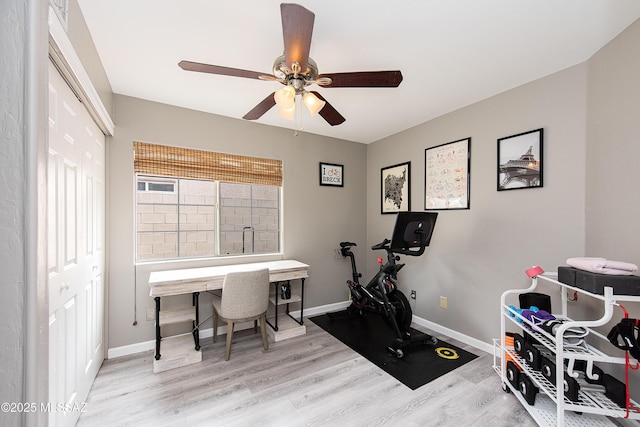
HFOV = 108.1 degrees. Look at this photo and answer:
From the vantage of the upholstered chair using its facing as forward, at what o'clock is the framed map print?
The framed map print is roughly at 4 o'clock from the upholstered chair.

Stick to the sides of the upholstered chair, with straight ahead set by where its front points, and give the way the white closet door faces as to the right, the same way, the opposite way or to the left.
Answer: to the right

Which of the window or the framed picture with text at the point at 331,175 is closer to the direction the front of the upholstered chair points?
the window

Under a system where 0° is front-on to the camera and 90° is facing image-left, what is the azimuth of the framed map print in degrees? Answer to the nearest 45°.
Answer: approximately 45°

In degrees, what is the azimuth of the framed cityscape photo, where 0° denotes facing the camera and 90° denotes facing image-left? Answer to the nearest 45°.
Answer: approximately 45°

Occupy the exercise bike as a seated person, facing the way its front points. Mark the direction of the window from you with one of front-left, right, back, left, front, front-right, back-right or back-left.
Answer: back-right

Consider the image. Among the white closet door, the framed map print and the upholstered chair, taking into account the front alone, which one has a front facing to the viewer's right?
the white closet door

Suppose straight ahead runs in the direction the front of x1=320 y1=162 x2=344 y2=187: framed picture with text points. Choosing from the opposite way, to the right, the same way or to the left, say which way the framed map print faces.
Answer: to the right

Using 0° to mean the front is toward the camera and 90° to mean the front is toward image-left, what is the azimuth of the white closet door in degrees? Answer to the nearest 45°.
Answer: approximately 270°

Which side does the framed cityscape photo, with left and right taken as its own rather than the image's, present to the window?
front

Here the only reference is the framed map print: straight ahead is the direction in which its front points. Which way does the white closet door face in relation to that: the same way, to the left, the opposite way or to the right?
the opposite way

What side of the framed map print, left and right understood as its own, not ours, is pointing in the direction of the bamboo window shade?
front

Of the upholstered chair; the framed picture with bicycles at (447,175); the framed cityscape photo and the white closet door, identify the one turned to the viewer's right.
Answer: the white closet door

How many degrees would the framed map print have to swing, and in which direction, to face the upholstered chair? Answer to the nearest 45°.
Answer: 0° — it already faces it
